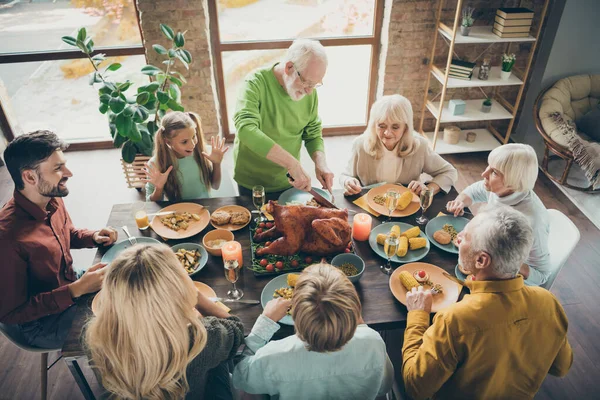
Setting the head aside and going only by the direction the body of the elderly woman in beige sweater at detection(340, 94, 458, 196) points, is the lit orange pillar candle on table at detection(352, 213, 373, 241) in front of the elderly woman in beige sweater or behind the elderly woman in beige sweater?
in front

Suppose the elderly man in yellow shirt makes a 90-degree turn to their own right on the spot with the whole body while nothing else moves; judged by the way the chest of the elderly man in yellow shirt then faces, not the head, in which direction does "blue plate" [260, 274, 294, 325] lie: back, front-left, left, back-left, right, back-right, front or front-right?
back-left

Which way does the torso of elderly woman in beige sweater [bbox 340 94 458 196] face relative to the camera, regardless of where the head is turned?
toward the camera

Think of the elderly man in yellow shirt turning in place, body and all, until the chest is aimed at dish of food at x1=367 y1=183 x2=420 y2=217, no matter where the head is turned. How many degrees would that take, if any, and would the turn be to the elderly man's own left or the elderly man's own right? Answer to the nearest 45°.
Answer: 0° — they already face it

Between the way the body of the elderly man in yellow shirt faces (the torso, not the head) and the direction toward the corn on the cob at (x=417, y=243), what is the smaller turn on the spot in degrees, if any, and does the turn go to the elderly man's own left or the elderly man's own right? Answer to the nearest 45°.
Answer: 0° — they already face it

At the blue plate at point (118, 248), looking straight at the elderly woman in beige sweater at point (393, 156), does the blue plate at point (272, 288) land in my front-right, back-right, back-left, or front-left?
front-right

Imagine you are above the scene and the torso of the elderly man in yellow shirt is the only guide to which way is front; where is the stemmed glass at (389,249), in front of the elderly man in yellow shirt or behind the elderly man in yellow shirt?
in front

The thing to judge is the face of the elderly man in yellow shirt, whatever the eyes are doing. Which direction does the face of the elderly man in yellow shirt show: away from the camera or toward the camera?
away from the camera

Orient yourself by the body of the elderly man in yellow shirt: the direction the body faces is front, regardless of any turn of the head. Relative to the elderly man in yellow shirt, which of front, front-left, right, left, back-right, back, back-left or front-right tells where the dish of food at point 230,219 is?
front-left

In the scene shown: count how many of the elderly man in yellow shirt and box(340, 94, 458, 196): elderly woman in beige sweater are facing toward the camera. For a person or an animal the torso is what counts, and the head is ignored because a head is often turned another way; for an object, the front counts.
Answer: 1

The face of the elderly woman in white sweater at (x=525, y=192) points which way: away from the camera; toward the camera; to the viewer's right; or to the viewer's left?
to the viewer's left

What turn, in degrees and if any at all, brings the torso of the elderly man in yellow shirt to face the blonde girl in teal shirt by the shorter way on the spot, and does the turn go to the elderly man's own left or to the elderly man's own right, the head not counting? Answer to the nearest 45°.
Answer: approximately 45° to the elderly man's own left

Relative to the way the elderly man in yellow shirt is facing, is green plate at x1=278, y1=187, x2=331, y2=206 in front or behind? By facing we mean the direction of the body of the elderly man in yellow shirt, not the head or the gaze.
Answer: in front

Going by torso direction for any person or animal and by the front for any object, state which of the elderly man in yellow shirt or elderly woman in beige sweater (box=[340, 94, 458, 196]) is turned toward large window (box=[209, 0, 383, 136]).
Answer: the elderly man in yellow shirt

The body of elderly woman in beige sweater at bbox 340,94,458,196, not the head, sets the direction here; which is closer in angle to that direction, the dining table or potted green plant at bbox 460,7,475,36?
the dining table

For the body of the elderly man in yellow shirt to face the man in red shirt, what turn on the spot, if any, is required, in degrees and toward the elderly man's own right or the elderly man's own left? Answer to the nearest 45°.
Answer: approximately 45° to the elderly man's own left

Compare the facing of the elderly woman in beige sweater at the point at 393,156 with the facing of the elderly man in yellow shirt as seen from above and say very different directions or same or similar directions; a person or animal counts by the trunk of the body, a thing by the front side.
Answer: very different directions

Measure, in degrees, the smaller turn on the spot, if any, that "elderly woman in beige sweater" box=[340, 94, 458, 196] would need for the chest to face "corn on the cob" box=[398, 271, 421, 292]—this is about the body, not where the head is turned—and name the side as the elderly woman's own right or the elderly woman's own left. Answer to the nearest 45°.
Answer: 0° — they already face it

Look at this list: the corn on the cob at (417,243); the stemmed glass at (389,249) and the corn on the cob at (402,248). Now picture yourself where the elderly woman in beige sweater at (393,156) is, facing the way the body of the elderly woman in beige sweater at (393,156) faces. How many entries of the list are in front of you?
3

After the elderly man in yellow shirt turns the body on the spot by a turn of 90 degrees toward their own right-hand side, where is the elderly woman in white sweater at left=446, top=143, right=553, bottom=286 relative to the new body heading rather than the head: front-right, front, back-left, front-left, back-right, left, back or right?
front-left

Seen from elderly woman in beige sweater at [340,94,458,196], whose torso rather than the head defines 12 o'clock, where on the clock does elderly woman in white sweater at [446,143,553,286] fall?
elderly woman in white sweater at [446,143,553,286] is roughly at 10 o'clock from elderly woman in beige sweater at [340,94,458,196].

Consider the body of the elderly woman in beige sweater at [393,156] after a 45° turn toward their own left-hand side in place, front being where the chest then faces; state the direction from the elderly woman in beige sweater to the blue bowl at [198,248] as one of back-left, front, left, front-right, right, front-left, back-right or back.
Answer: right
